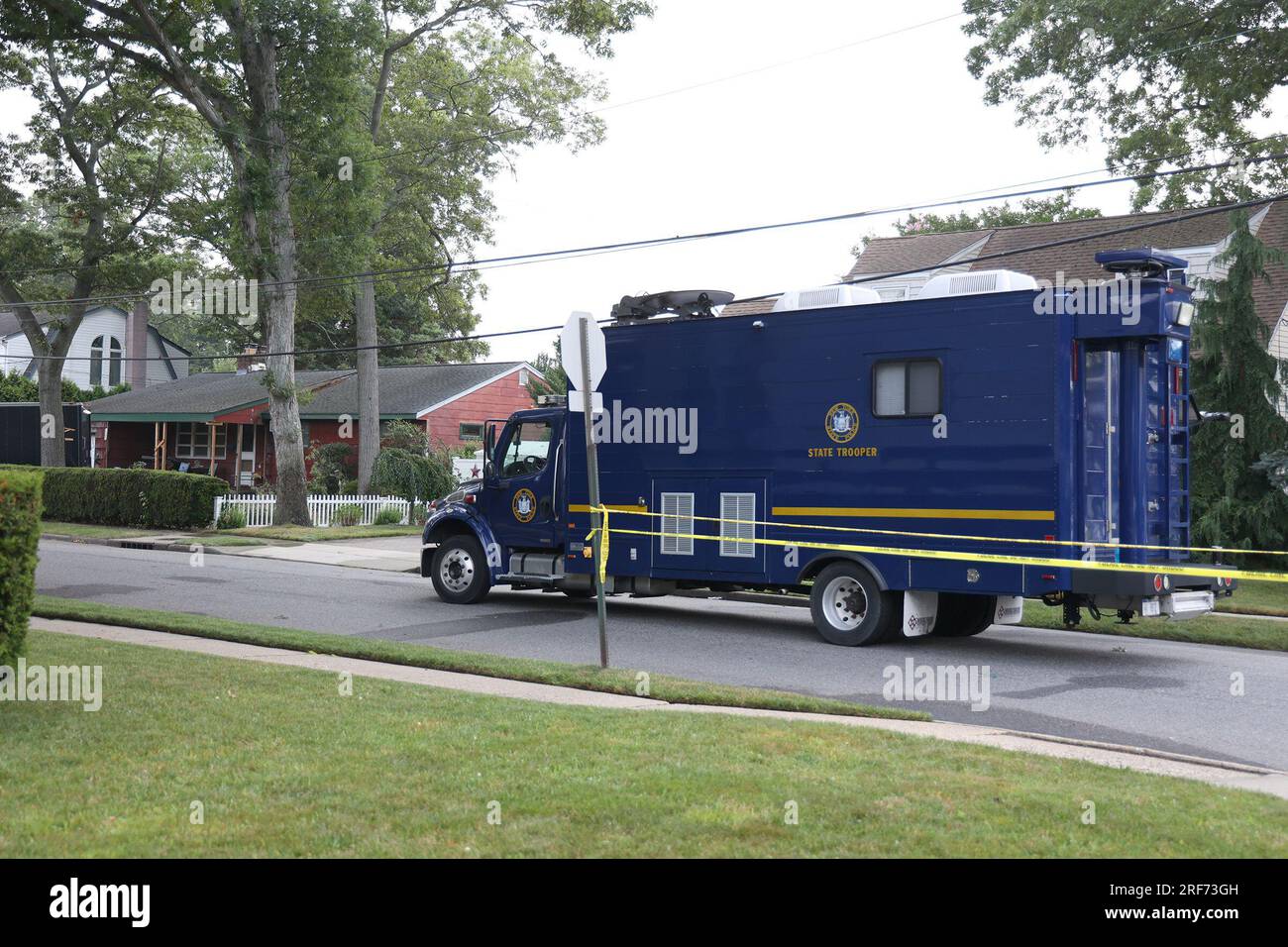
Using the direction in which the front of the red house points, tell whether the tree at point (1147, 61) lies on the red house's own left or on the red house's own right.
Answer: on the red house's own left

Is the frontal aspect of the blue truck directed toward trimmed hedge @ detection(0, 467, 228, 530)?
yes

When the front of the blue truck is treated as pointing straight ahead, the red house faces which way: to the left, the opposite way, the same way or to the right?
to the left

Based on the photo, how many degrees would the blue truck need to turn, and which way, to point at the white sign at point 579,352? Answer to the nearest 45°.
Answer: approximately 90° to its left

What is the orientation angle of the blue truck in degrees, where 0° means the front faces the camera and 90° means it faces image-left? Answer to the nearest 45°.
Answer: approximately 135°

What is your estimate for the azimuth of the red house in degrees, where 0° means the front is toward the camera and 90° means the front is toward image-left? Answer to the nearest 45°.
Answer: approximately 45°

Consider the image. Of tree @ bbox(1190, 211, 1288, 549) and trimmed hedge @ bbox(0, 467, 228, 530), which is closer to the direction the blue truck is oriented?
the trimmed hedge

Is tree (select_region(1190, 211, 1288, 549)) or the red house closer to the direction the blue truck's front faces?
the red house
